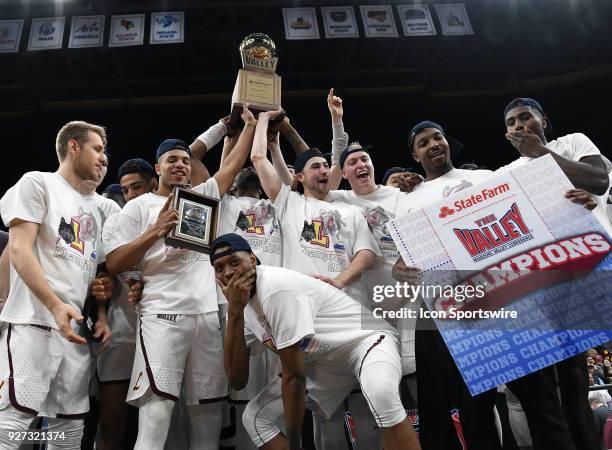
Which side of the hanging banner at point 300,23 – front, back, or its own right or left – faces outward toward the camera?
front

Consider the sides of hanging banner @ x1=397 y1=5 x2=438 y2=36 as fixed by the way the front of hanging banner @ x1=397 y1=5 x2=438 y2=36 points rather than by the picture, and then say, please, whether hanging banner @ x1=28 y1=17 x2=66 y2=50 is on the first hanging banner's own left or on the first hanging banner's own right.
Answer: on the first hanging banner's own right

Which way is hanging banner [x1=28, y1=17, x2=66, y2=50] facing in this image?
toward the camera

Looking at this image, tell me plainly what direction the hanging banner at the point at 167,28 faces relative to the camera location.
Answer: facing the viewer

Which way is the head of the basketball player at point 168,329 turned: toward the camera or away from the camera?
toward the camera

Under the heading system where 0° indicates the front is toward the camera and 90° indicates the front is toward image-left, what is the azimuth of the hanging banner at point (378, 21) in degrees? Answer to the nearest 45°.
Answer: approximately 0°

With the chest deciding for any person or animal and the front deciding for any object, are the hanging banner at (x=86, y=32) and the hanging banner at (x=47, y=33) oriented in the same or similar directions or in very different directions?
same or similar directions

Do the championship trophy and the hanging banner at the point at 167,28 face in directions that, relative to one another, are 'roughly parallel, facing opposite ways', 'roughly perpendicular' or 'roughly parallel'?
roughly parallel

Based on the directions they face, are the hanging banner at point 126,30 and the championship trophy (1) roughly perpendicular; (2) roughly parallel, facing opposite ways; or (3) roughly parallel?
roughly parallel

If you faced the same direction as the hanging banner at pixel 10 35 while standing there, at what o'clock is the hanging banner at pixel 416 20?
the hanging banner at pixel 416 20 is roughly at 10 o'clock from the hanging banner at pixel 10 35.

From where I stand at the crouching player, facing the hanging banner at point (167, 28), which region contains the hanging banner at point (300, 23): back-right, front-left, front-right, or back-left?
front-right

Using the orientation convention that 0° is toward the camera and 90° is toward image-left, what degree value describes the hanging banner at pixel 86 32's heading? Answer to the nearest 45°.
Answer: approximately 0°
